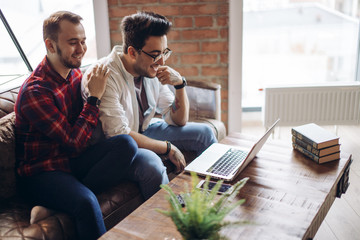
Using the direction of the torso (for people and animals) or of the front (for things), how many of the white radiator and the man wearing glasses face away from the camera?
0

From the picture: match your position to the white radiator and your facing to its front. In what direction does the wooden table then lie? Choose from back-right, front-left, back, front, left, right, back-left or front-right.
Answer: front

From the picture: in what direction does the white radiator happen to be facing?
toward the camera

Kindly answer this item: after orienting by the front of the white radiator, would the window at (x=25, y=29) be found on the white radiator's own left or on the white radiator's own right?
on the white radiator's own right

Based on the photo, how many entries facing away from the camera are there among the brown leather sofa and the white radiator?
0

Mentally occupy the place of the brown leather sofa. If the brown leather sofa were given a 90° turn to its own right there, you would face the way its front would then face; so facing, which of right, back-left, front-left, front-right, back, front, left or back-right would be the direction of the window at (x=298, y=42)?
back

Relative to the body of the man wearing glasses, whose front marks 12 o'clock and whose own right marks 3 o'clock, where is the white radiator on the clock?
The white radiator is roughly at 9 o'clock from the man wearing glasses.

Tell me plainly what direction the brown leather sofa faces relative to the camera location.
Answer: facing the viewer and to the right of the viewer

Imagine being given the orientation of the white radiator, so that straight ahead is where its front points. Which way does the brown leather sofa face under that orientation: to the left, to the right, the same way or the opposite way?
to the left

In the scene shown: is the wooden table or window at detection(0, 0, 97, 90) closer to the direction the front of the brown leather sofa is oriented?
the wooden table

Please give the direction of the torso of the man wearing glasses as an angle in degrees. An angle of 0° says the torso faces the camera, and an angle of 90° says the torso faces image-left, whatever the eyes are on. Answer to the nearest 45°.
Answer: approximately 315°

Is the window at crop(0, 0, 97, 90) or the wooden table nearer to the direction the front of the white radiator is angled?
the wooden table

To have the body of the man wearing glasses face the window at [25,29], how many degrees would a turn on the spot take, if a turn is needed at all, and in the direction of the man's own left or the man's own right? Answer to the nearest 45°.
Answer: approximately 180°
